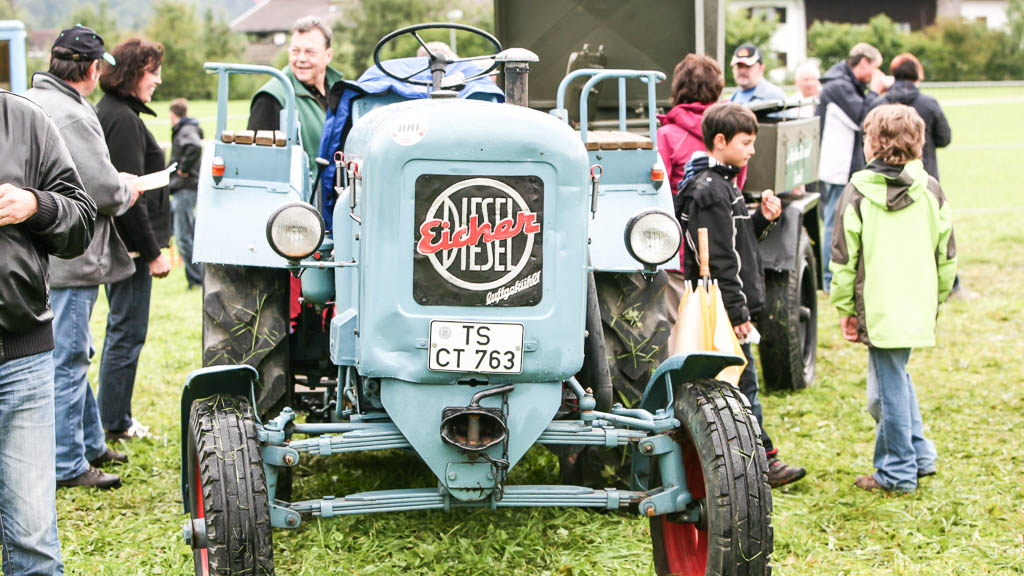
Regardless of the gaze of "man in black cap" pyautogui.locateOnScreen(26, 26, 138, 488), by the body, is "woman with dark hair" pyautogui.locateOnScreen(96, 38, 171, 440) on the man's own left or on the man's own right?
on the man's own left

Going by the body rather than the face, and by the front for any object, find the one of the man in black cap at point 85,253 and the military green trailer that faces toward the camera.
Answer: the military green trailer

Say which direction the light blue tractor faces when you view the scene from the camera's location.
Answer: facing the viewer

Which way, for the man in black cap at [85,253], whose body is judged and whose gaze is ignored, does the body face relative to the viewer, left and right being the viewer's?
facing to the right of the viewer

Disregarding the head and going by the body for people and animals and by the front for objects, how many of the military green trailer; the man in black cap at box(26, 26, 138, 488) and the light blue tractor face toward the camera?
2

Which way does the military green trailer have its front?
toward the camera

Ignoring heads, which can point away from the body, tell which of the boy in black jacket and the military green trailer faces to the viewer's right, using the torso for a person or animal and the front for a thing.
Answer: the boy in black jacket

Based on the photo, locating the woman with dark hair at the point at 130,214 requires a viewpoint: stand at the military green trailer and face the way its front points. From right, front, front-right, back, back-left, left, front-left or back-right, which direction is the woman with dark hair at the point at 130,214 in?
front-right

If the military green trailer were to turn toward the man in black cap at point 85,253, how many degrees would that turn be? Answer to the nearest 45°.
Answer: approximately 45° to its right
